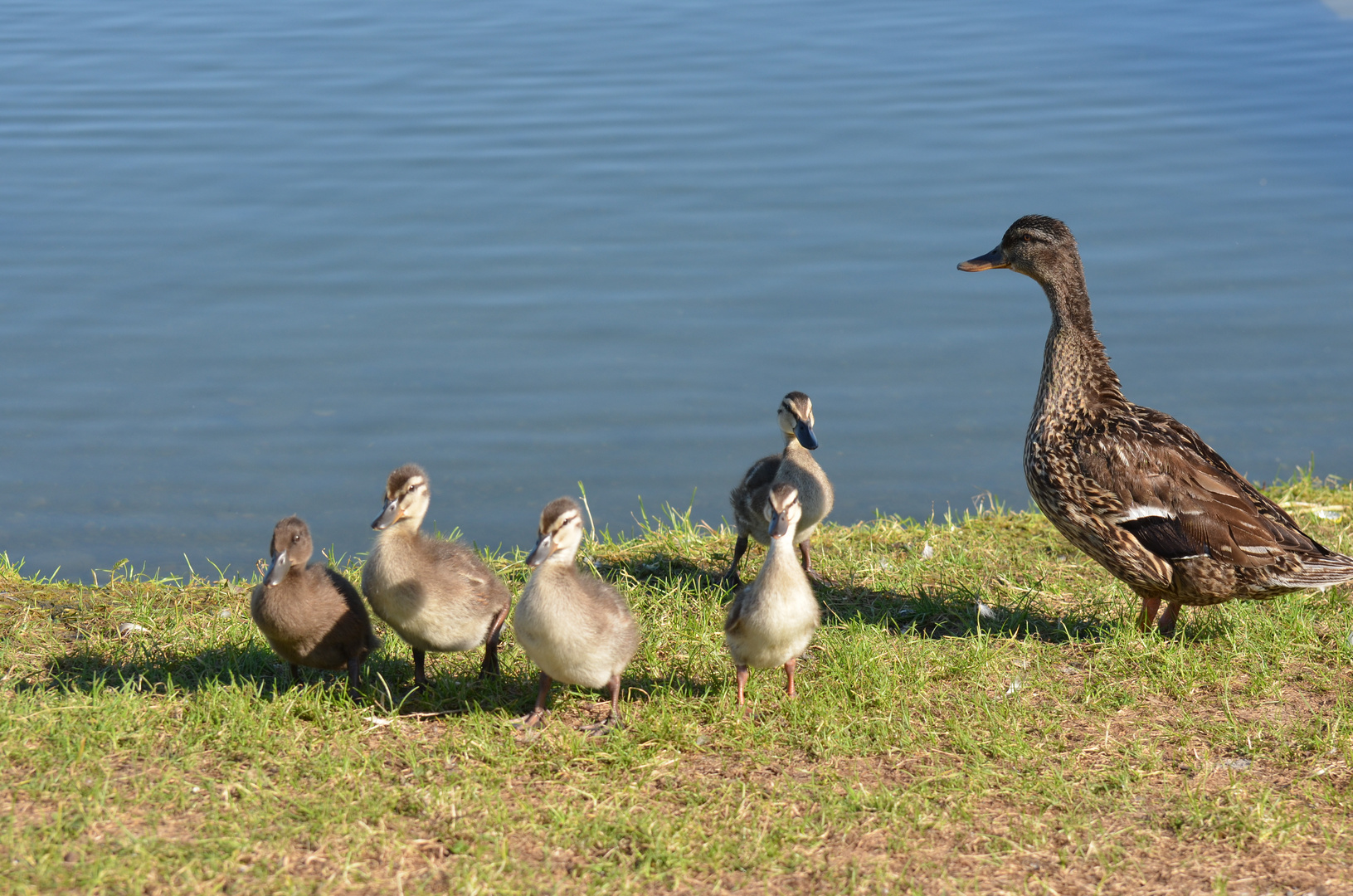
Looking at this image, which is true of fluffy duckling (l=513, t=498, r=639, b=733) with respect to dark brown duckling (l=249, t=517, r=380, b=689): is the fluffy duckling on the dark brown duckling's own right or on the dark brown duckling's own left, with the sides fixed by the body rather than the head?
on the dark brown duckling's own left

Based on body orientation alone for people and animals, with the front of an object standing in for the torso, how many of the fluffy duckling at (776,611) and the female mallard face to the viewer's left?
1

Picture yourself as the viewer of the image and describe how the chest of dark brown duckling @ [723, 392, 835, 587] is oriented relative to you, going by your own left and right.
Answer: facing the viewer and to the right of the viewer

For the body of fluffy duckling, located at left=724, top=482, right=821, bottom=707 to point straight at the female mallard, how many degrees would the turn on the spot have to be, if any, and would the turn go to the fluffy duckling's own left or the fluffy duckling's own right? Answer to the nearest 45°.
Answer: approximately 135° to the fluffy duckling's own left

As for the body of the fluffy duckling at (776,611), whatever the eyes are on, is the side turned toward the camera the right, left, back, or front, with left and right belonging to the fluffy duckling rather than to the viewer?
front

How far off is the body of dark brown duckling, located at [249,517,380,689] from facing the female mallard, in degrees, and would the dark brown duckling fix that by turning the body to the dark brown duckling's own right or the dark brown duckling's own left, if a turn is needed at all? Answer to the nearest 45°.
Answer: approximately 135° to the dark brown duckling's own left

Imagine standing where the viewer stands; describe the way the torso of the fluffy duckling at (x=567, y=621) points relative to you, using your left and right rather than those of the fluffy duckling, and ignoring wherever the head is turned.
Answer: facing the viewer and to the left of the viewer

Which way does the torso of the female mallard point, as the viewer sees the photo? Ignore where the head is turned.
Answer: to the viewer's left

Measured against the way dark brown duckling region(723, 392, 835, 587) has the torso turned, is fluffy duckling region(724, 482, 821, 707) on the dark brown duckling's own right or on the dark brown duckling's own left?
on the dark brown duckling's own right

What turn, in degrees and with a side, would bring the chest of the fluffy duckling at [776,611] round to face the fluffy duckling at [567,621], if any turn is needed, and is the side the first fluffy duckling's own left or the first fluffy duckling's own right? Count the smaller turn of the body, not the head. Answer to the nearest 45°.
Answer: approximately 90° to the first fluffy duckling's own right

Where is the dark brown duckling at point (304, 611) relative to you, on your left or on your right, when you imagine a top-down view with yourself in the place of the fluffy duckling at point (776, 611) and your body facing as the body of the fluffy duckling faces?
on your right
